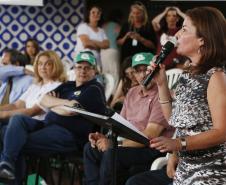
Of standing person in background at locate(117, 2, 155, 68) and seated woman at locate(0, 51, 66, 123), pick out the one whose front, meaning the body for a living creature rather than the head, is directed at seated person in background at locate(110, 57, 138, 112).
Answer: standing person in background at locate(117, 2, 155, 68)

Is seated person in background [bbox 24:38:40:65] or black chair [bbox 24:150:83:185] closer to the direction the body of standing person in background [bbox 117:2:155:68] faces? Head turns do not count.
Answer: the black chair

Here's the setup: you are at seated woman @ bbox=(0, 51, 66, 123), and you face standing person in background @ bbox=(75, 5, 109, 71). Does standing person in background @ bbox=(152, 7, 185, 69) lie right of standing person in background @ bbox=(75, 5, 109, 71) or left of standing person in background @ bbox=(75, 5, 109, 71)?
right

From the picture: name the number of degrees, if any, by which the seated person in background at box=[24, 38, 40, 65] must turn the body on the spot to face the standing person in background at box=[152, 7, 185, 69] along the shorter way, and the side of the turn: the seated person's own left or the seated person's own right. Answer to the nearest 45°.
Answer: approximately 45° to the seated person's own left

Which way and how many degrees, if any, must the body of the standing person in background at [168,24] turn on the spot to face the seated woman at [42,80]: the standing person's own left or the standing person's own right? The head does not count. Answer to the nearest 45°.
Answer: approximately 45° to the standing person's own right
